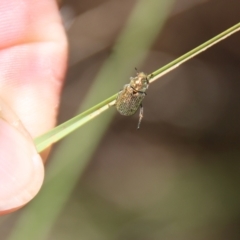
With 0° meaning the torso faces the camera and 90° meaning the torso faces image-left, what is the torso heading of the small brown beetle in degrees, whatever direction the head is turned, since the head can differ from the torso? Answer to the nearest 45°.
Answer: approximately 225°
